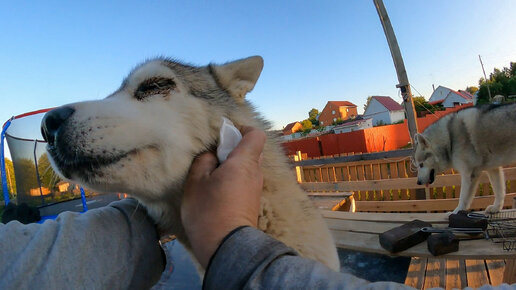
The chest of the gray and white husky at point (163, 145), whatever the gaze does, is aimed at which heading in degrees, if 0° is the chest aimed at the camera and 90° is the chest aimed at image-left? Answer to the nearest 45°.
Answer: approximately 90°

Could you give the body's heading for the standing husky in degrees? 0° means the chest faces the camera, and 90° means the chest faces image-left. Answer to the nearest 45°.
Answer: approximately 90°

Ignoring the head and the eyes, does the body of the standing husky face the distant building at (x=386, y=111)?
no

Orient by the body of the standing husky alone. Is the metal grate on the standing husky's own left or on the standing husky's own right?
on the standing husky's own left

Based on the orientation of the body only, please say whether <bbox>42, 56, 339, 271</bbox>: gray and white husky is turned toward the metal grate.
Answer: no

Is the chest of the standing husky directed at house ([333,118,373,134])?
no

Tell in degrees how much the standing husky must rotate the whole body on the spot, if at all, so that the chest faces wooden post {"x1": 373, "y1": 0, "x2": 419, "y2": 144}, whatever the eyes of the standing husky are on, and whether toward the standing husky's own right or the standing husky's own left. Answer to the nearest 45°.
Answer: approximately 45° to the standing husky's own right

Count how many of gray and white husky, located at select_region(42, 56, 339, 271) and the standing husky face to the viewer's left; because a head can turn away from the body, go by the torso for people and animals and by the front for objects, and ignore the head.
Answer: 2

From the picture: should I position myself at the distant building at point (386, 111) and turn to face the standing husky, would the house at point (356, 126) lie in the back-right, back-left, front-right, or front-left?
front-right

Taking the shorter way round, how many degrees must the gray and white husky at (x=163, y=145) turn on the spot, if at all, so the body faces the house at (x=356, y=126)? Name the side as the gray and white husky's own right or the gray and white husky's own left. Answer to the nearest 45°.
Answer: approximately 135° to the gray and white husky's own right

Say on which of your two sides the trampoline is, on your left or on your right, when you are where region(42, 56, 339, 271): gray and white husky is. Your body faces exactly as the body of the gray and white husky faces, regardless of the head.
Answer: on your right

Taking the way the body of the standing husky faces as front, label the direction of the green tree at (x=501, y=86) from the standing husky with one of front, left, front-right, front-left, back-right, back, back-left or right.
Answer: right
